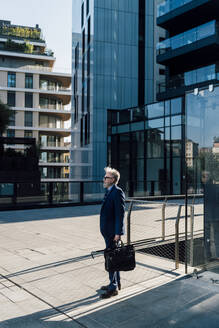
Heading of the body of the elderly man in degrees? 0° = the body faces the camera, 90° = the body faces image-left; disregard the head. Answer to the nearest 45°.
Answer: approximately 90°

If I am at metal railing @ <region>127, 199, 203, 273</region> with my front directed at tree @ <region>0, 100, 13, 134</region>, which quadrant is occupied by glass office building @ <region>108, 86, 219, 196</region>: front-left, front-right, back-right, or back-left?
front-right

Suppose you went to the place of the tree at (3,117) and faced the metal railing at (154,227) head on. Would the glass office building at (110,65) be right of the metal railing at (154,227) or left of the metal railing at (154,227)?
left

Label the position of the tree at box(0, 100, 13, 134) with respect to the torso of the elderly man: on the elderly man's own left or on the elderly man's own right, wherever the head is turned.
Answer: on the elderly man's own right

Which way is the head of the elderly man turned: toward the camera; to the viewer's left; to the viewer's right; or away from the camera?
to the viewer's left

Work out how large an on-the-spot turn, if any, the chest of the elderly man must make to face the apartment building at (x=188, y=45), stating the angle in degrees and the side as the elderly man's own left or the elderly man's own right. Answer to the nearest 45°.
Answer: approximately 90° to the elderly man's own right

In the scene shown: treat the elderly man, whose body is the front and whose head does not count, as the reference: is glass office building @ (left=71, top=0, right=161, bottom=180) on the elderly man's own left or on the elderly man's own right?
on the elderly man's own right

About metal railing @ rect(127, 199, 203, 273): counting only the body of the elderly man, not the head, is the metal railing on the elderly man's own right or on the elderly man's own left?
on the elderly man's own right

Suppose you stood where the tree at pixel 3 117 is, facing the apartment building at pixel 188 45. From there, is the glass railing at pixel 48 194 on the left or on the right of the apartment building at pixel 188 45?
right

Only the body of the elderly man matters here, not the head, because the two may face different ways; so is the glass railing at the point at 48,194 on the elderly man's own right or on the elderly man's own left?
on the elderly man's own right

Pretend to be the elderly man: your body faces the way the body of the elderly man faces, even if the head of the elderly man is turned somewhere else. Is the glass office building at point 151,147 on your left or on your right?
on your right
